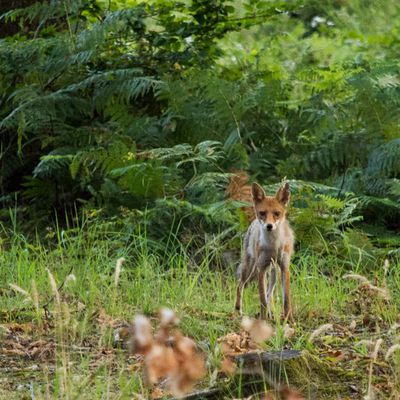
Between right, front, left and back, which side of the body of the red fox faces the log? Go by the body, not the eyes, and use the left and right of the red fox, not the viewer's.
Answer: front

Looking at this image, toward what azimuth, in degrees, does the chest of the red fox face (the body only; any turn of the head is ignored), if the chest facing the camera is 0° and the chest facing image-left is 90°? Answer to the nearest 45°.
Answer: approximately 0°
